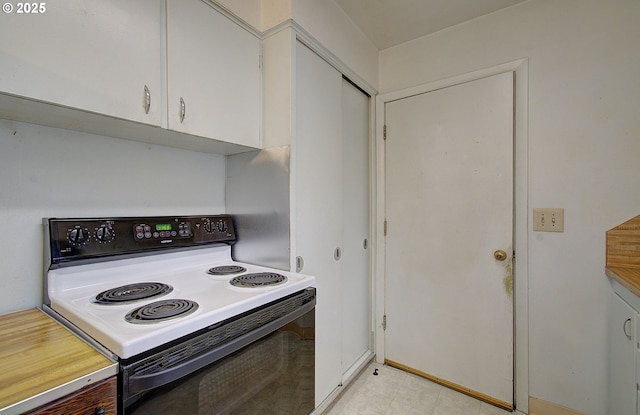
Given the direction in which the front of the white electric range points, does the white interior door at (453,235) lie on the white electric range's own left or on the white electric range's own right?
on the white electric range's own left

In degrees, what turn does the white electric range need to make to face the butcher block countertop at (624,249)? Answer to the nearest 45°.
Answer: approximately 45° to its left

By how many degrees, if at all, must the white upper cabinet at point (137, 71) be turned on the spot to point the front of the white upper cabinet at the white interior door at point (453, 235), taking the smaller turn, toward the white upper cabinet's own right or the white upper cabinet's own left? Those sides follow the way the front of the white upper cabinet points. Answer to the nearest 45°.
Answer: approximately 45° to the white upper cabinet's own left

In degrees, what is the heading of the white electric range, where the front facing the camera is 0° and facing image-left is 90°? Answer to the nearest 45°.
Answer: approximately 315°

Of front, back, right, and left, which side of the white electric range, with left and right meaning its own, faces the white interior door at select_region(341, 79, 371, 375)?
left
